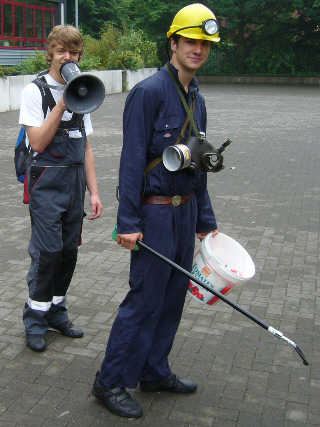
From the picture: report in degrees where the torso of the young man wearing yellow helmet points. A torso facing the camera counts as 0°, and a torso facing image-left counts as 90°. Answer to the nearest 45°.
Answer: approximately 315°

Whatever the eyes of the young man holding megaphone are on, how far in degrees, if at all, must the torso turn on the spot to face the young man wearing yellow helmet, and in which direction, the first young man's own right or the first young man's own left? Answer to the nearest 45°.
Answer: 0° — they already face them

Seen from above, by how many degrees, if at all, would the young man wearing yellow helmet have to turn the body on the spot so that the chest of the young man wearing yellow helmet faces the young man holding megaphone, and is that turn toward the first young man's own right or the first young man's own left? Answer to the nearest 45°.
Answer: approximately 180°
